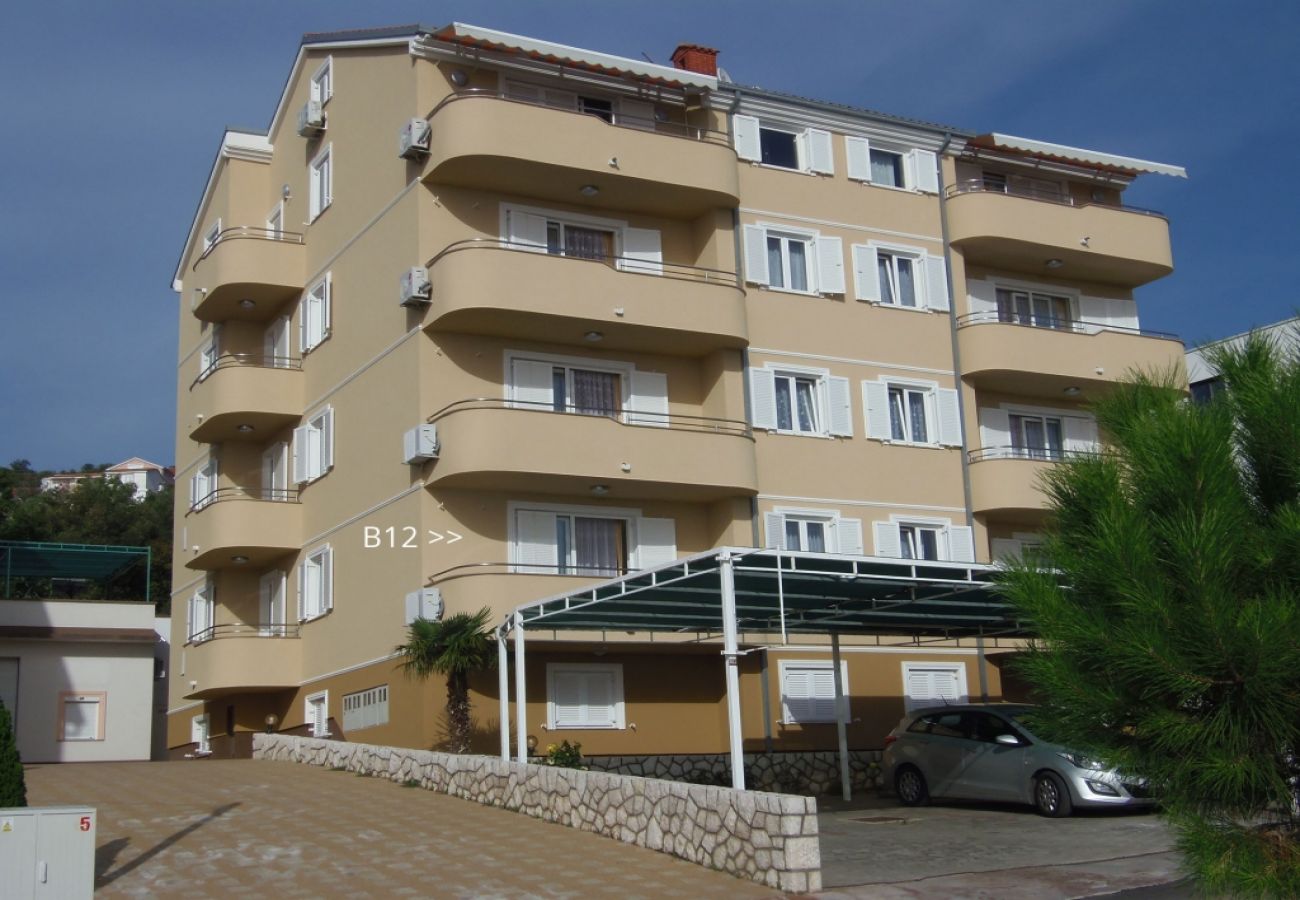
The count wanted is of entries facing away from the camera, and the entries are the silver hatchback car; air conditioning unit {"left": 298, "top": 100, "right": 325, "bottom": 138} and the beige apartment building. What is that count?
0

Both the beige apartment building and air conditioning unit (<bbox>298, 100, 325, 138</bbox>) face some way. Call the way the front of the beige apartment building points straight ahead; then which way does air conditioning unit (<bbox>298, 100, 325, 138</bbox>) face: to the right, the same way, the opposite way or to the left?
to the right

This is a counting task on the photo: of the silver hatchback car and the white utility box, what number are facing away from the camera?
0

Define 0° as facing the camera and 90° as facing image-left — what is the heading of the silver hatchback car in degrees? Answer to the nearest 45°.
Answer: approximately 315°

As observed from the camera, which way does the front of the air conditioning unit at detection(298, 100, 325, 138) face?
facing the viewer and to the left of the viewer

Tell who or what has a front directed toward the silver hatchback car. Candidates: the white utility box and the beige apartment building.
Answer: the beige apartment building

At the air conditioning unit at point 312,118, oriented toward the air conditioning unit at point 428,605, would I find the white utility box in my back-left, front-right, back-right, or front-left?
front-right

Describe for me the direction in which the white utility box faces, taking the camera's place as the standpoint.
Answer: facing the viewer

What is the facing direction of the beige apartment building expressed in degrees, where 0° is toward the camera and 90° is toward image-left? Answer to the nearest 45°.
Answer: approximately 315°

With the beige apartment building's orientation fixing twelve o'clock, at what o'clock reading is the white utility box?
The white utility box is roughly at 2 o'clock from the beige apartment building.
